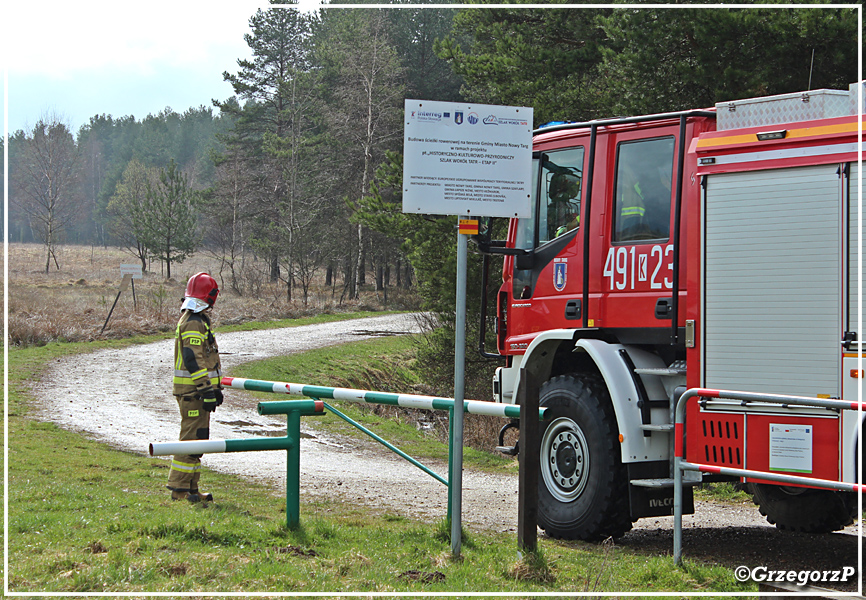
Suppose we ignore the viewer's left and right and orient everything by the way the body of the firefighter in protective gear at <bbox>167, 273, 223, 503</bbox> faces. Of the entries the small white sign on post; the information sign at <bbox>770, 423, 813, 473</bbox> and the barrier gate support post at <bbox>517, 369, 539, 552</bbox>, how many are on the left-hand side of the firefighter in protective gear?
1

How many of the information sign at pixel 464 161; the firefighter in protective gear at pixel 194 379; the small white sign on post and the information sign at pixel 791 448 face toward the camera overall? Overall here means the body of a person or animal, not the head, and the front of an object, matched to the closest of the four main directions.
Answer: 3

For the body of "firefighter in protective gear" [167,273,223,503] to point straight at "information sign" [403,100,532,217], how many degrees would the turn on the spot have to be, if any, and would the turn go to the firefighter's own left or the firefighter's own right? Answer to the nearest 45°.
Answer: approximately 45° to the firefighter's own right

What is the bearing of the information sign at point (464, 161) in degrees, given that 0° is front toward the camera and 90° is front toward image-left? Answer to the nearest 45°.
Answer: approximately 0°

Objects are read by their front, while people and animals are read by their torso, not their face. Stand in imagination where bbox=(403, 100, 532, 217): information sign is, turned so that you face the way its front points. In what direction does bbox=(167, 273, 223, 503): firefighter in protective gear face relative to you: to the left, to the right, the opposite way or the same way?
to the left

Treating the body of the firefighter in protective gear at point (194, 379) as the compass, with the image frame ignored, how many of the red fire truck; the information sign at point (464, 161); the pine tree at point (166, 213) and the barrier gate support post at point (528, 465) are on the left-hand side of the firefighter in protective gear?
1

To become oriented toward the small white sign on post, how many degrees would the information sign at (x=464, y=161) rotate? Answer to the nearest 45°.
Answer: approximately 135° to its right

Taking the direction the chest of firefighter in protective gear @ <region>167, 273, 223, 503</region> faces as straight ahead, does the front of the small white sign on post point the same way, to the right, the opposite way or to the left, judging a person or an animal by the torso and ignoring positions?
to the right

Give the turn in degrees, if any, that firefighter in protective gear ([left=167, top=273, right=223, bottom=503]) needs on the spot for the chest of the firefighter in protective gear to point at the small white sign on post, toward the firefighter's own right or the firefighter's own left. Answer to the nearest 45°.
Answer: approximately 90° to the firefighter's own left

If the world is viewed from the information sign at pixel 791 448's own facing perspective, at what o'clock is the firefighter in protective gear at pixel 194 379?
The firefighter in protective gear is roughly at 3 o'clock from the information sign.

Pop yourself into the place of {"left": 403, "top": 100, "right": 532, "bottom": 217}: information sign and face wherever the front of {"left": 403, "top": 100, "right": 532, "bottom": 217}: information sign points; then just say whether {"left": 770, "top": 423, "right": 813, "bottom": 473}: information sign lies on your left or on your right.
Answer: on your left

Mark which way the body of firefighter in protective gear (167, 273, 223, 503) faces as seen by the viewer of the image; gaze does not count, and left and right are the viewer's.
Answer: facing to the right of the viewer
